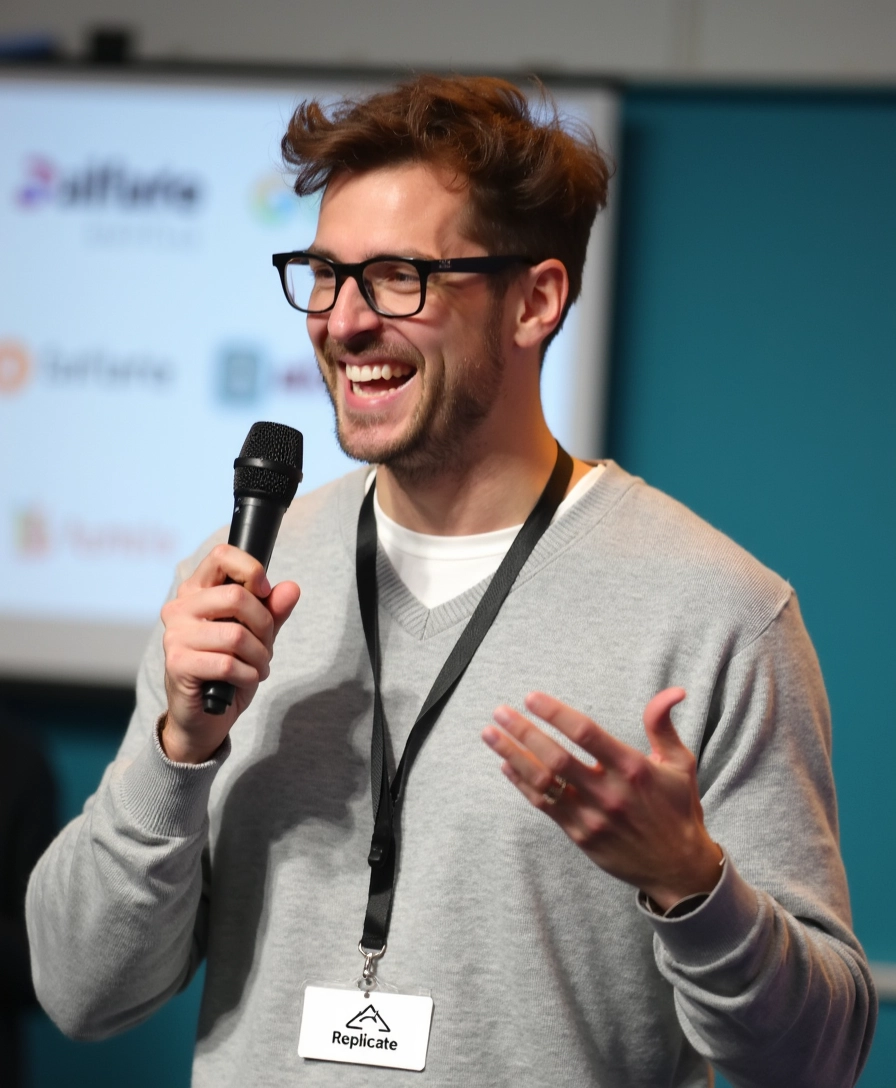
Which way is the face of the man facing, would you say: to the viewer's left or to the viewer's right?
to the viewer's left
